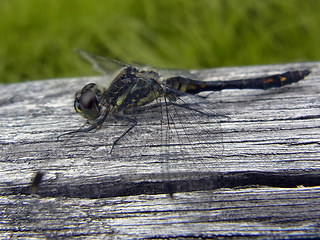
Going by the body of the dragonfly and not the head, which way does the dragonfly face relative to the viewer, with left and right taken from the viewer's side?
facing to the left of the viewer
